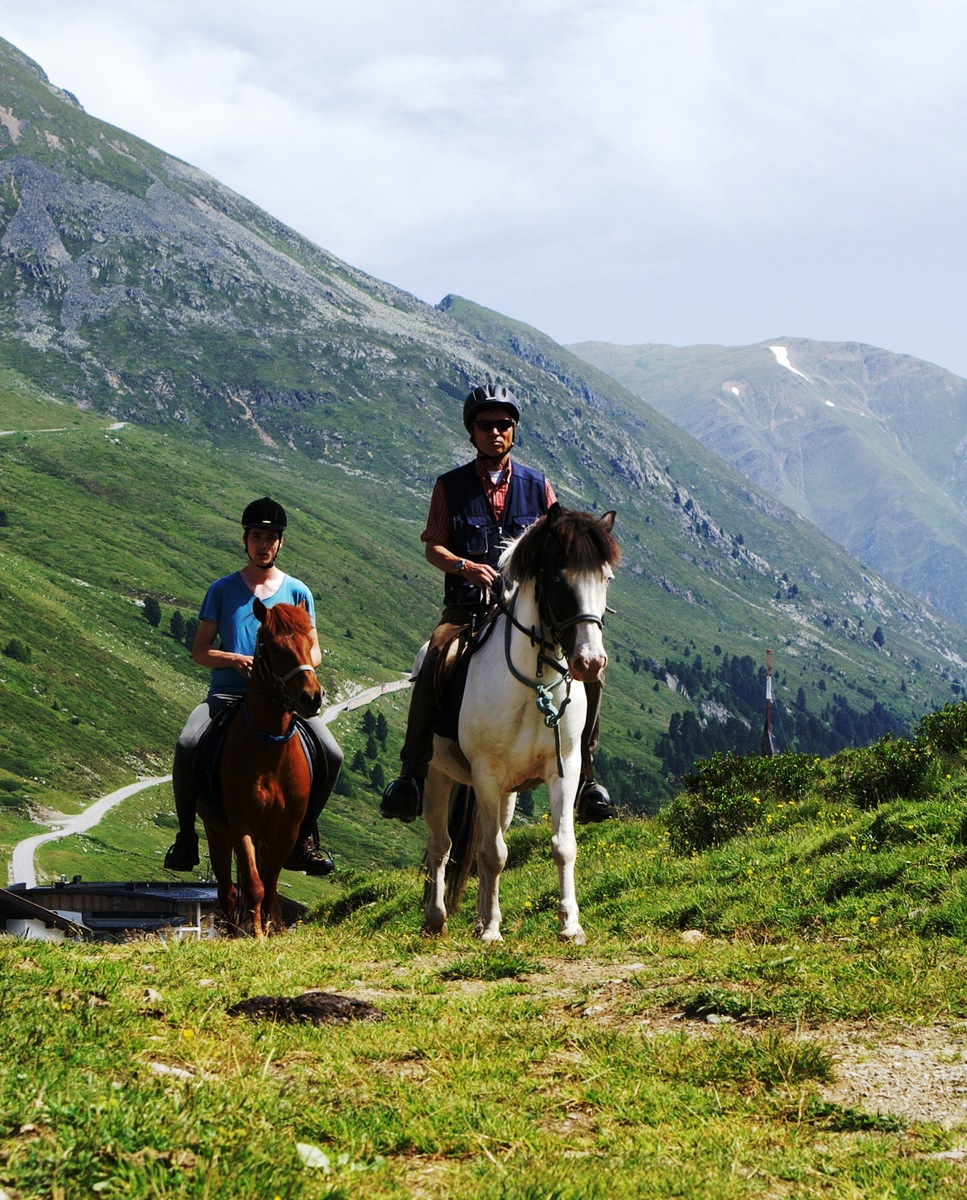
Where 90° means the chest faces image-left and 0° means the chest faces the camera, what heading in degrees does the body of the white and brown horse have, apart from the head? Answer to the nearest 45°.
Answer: approximately 315°

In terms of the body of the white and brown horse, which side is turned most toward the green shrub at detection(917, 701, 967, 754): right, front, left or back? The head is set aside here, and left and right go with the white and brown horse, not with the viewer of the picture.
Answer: left

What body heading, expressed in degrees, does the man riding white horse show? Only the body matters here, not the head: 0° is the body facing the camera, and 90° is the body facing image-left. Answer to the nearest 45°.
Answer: approximately 0°

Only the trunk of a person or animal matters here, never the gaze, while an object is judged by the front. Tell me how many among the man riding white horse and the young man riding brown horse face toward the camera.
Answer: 2

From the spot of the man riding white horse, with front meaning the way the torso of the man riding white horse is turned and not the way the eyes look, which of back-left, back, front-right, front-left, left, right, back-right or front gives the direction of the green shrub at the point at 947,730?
back-left

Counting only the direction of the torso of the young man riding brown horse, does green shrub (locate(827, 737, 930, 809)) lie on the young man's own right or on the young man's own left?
on the young man's own left
